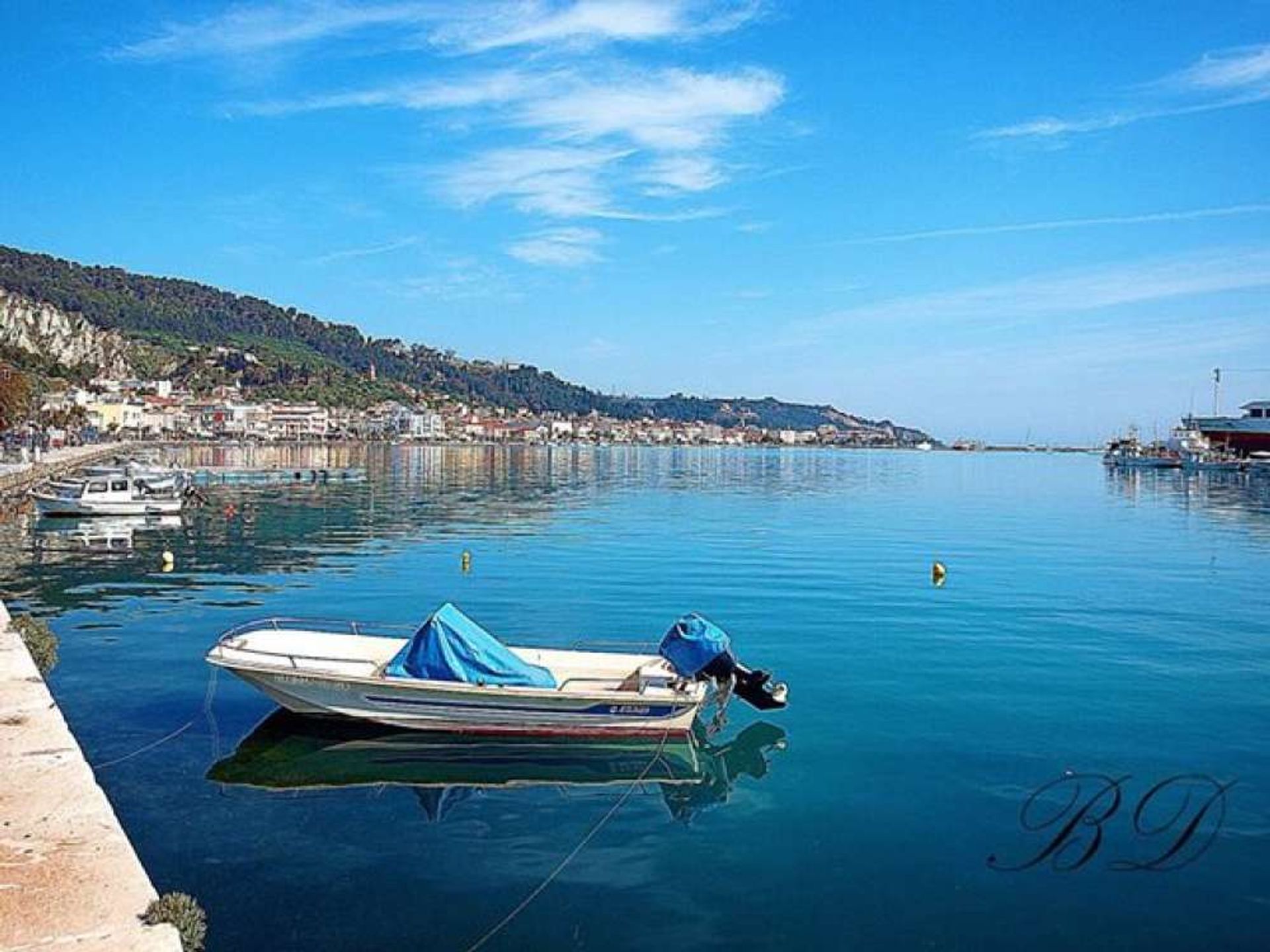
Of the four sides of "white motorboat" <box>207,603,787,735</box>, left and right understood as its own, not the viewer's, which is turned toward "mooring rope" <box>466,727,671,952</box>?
left

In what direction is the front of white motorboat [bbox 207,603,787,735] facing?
to the viewer's left

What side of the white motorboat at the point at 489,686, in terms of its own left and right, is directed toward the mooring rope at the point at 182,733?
front
